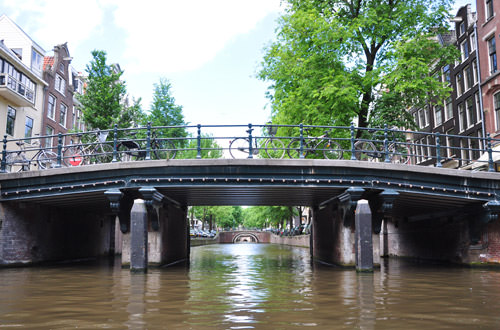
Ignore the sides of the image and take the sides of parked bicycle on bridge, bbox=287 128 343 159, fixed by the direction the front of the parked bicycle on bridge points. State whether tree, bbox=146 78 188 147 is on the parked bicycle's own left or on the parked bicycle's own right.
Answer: on the parked bicycle's own left

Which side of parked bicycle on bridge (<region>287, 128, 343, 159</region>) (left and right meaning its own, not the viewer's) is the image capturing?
right

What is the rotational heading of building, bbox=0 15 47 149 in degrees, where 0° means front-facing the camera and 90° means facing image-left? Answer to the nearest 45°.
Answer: approximately 315°

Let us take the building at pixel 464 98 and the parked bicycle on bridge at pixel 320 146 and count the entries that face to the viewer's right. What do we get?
1

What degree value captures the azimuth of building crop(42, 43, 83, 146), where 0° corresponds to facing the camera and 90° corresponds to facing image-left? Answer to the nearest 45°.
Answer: approximately 315°

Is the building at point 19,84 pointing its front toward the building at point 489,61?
yes
